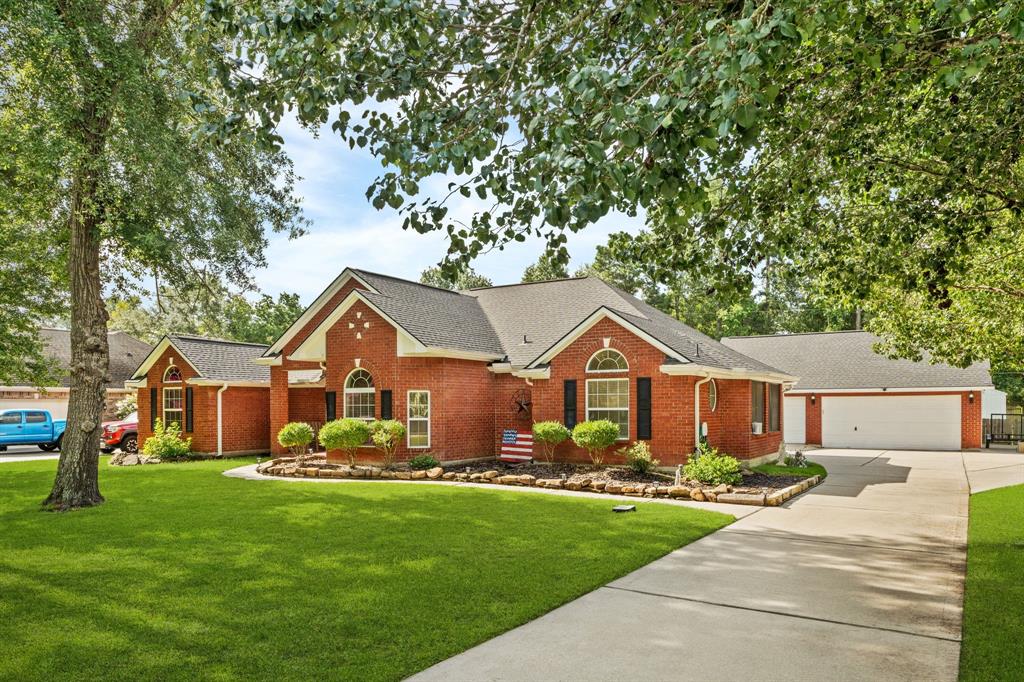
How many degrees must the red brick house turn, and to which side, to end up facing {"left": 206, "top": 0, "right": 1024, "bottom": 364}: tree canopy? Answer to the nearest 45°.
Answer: approximately 45° to its left

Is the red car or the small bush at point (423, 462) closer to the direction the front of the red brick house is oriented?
the small bush

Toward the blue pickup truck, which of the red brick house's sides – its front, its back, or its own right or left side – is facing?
right

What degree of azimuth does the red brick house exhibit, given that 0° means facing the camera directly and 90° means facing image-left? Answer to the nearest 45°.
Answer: approximately 45°

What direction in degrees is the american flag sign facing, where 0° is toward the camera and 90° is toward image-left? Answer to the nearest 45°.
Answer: approximately 0°

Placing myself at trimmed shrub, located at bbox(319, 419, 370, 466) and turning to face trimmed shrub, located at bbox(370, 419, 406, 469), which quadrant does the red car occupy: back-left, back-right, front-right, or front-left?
back-left

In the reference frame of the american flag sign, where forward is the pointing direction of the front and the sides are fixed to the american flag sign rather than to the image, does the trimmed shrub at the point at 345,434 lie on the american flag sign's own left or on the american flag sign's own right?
on the american flag sign's own right
